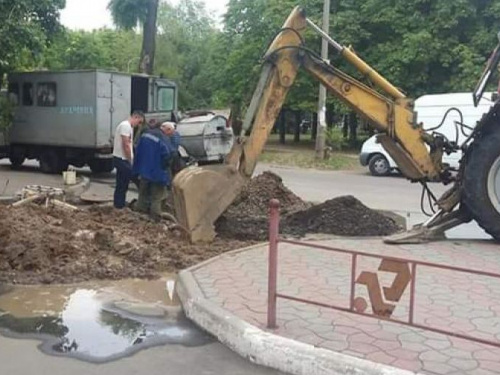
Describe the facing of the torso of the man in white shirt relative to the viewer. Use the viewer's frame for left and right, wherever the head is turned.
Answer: facing to the right of the viewer

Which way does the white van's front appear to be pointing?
to the viewer's left

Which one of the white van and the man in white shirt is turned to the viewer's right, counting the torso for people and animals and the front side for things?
the man in white shirt

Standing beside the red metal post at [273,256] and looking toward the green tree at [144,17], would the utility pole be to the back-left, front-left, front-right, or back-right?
front-right

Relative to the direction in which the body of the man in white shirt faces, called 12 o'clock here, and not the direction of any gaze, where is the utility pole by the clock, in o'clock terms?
The utility pole is roughly at 10 o'clock from the man in white shirt.

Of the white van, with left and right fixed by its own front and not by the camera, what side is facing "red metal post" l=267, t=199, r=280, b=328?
left

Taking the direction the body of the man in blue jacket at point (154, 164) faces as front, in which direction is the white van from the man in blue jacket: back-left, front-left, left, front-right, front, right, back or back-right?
front

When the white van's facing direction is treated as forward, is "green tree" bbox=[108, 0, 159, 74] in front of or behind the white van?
in front

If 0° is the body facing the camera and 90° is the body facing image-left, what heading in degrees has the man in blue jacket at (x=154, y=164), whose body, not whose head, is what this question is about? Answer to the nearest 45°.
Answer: approximately 225°

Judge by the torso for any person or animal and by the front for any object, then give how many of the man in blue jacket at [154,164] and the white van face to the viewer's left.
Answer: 1
